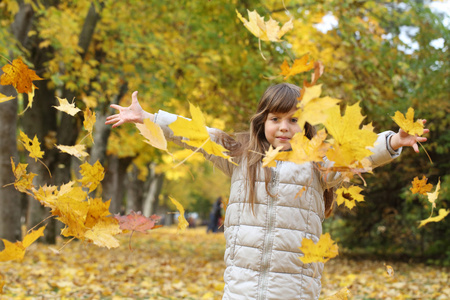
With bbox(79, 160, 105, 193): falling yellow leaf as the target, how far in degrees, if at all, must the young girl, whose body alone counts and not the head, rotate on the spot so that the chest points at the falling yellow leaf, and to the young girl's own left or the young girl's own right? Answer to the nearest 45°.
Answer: approximately 90° to the young girl's own right

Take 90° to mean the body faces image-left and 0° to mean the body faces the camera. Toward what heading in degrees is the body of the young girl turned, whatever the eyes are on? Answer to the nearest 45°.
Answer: approximately 0°

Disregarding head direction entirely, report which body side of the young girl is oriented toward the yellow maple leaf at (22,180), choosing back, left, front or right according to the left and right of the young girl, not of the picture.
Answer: right

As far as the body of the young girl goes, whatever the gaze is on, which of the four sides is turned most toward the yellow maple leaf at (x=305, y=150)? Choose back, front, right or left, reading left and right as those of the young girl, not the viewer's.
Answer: front

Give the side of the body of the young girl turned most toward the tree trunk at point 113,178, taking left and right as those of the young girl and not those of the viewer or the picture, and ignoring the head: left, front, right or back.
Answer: back

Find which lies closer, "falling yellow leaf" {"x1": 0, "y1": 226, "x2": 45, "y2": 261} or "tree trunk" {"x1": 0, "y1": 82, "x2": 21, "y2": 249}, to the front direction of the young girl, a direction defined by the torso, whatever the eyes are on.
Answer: the falling yellow leaf

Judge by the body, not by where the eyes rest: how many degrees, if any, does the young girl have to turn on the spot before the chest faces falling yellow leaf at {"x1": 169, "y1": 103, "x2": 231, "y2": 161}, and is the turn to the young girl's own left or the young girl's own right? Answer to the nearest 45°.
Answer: approximately 45° to the young girl's own right
